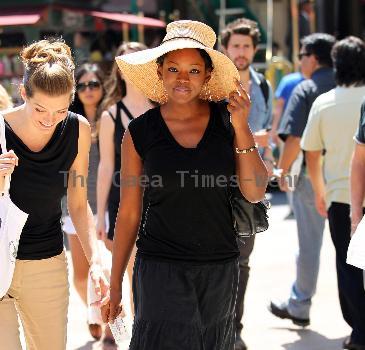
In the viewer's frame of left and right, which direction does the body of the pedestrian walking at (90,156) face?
facing the viewer

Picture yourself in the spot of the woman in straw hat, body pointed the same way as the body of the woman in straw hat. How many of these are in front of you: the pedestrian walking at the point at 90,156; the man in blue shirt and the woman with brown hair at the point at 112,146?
0

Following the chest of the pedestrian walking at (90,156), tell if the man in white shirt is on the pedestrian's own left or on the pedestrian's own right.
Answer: on the pedestrian's own left

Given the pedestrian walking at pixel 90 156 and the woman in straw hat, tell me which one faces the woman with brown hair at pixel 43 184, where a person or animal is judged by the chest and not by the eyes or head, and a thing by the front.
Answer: the pedestrian walking

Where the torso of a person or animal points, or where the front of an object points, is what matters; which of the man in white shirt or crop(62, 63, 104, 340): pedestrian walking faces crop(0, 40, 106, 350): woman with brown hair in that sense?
the pedestrian walking

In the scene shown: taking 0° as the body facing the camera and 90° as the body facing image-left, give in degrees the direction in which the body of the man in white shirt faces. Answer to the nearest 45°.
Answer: approximately 180°

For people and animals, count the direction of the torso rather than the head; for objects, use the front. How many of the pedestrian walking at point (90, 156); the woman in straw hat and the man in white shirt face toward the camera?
2

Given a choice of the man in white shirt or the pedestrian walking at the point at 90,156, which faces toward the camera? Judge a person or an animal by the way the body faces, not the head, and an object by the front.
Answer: the pedestrian walking

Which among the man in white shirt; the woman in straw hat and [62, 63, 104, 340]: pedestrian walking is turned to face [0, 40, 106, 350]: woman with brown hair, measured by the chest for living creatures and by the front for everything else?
the pedestrian walking

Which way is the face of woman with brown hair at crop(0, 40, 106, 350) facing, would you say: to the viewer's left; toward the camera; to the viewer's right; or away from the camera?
toward the camera

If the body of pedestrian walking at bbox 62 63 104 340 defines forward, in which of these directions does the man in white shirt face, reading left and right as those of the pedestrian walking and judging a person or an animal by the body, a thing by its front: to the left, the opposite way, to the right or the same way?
the opposite way

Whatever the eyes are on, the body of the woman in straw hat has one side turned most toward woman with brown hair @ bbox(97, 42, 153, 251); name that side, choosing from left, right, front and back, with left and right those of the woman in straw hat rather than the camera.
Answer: back

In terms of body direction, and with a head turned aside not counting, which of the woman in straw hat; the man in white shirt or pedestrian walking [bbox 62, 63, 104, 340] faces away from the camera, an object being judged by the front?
the man in white shirt

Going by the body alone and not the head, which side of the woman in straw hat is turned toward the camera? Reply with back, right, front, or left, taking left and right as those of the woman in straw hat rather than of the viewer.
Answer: front

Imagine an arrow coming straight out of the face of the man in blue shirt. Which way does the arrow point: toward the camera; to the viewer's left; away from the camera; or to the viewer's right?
toward the camera

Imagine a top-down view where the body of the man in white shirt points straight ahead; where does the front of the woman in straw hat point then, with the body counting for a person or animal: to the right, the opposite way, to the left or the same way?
the opposite way
